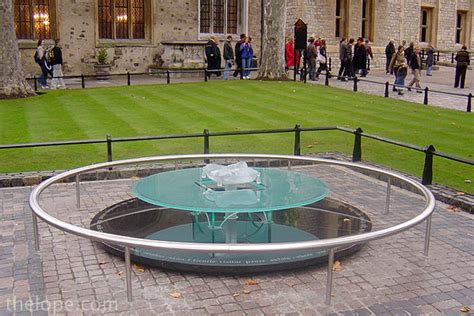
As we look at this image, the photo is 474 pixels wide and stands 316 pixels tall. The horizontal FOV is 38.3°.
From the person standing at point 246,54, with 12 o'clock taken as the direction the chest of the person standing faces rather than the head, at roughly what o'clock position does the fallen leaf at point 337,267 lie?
The fallen leaf is roughly at 12 o'clock from the person standing.

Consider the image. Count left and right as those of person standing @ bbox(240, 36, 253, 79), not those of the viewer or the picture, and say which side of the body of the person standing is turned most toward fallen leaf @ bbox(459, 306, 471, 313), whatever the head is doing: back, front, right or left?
front

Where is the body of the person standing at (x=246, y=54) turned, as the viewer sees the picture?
toward the camera

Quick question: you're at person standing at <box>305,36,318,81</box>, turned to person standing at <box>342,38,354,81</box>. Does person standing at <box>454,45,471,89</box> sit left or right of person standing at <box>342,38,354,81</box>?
right
